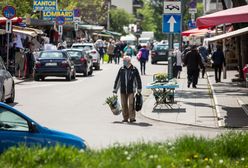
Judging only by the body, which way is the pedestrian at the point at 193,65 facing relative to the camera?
away from the camera

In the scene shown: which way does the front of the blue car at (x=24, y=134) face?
to the viewer's right

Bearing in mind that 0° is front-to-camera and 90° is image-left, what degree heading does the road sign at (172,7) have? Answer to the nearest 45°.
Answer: approximately 0°

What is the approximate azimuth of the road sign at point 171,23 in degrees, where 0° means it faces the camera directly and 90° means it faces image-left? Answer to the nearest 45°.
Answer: approximately 0°

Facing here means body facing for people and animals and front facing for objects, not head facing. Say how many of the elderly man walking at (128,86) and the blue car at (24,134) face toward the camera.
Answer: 1

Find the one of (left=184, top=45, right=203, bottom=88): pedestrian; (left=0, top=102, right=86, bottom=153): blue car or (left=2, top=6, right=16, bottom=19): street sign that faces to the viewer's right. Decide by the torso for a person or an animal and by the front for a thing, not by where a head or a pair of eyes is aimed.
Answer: the blue car

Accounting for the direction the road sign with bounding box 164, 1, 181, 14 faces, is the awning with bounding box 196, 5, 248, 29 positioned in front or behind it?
in front
